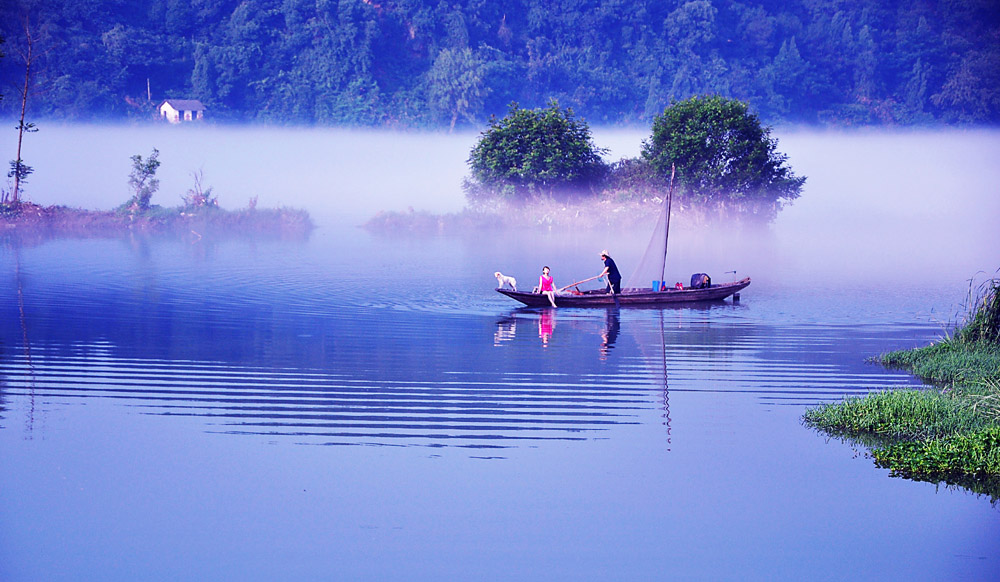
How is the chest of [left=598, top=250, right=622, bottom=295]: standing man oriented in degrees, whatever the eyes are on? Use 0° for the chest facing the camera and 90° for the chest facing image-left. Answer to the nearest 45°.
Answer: approximately 90°

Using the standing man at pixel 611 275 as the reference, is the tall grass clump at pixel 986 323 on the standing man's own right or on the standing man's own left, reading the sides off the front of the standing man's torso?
on the standing man's own left

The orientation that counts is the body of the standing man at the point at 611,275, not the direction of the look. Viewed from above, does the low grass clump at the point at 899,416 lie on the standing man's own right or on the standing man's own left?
on the standing man's own left
